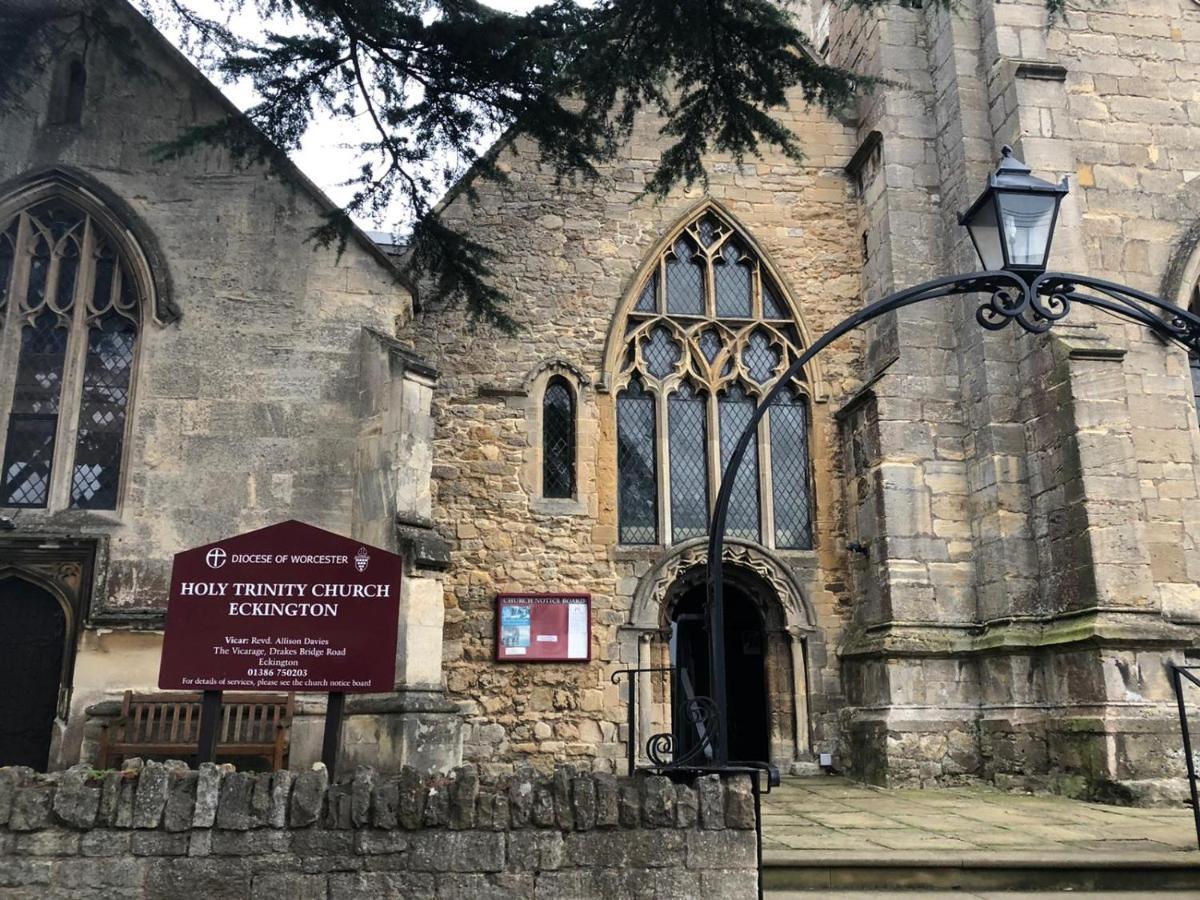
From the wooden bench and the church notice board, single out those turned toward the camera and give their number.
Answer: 2

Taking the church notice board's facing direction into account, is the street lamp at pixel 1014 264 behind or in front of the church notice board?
in front

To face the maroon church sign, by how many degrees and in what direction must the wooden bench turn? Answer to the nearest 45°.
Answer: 0° — it already faces it

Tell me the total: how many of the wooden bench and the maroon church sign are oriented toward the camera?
2

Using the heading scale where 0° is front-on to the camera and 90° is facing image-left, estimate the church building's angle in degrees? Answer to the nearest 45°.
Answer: approximately 0°

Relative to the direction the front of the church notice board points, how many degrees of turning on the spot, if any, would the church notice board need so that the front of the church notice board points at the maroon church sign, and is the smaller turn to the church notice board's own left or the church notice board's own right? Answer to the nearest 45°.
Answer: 0° — it already faces it
